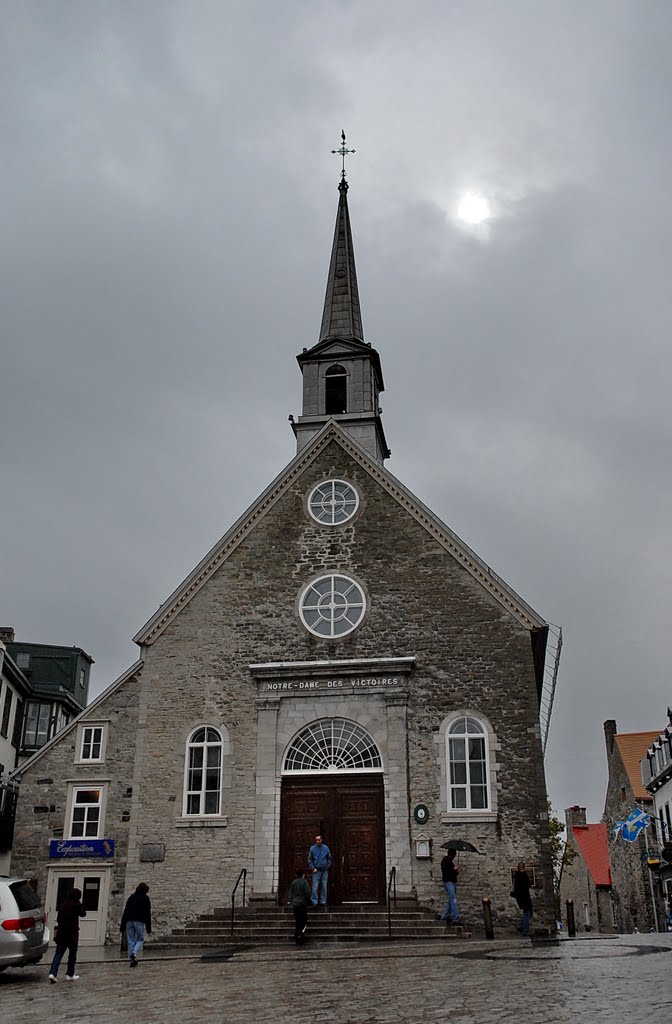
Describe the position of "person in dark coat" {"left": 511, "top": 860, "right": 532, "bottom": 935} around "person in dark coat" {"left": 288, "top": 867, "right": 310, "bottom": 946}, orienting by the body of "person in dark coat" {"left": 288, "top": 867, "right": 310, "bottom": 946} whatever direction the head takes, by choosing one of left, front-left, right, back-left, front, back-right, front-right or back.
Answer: right

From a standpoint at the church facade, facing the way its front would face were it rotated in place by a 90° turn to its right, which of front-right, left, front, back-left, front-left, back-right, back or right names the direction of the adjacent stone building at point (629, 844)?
back-right

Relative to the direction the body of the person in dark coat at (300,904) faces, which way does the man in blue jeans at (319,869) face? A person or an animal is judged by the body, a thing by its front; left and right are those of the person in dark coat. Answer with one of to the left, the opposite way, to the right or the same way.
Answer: the opposite way

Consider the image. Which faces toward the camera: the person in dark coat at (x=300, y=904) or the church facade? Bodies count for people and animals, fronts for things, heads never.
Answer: the church facade

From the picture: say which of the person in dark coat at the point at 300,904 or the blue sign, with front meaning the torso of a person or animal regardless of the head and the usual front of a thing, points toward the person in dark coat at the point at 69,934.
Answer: the blue sign

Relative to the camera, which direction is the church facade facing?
toward the camera

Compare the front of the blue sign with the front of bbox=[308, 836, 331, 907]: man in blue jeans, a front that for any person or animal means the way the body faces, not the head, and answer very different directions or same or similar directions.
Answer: same or similar directions

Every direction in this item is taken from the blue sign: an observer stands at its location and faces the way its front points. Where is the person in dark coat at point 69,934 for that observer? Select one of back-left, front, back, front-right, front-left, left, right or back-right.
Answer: front

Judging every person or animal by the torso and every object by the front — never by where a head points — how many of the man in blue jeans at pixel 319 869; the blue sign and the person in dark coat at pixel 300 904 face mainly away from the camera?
1

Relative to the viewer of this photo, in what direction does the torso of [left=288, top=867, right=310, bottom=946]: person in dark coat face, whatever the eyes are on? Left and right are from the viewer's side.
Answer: facing away from the viewer

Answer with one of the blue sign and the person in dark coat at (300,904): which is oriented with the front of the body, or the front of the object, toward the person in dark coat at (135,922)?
the blue sign

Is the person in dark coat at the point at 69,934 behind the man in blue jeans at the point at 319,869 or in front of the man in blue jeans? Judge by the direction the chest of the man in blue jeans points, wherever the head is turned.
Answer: in front

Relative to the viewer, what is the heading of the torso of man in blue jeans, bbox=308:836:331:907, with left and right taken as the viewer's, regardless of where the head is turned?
facing the viewer

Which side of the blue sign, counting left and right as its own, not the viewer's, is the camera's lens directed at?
front

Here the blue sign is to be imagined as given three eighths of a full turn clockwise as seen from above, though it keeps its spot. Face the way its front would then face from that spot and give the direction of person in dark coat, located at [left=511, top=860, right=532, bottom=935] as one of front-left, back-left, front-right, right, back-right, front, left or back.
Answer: back

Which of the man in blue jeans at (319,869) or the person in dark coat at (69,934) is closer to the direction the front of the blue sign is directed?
the person in dark coat

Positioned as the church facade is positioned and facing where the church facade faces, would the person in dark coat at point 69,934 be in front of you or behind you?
in front

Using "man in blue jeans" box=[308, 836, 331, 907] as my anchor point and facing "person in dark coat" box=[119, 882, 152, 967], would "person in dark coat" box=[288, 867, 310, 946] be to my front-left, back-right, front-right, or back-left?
front-left
